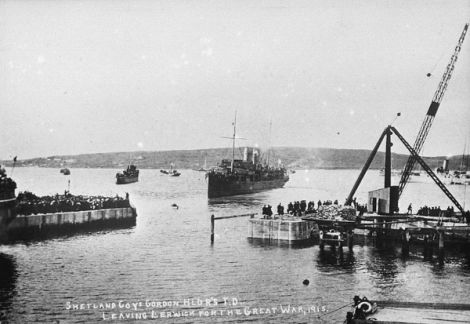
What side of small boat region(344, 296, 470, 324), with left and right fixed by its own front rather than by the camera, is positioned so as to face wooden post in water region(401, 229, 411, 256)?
right

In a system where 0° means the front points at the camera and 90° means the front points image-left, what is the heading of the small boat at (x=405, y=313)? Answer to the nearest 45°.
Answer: approximately 90°

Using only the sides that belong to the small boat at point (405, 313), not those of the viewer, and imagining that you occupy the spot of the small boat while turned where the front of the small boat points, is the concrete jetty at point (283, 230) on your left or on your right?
on your right
